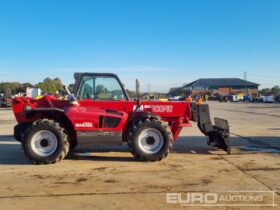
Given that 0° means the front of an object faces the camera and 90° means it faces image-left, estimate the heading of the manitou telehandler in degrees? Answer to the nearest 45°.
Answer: approximately 270°
